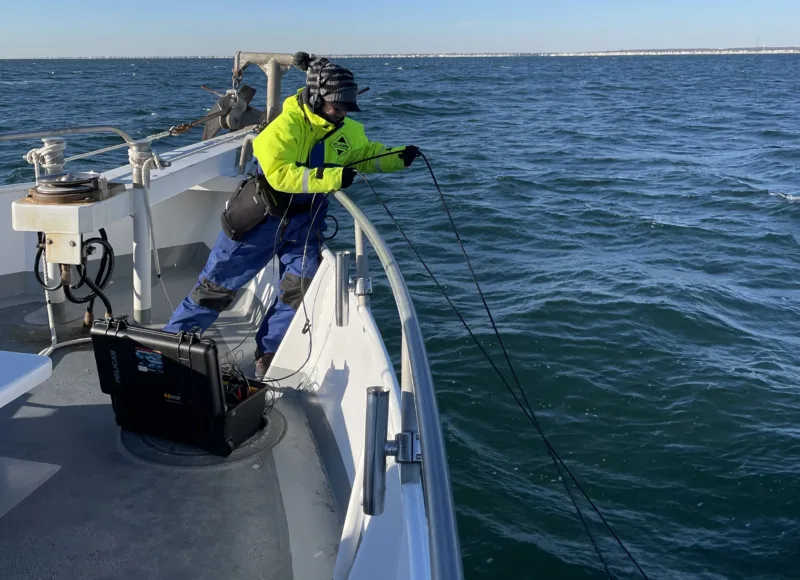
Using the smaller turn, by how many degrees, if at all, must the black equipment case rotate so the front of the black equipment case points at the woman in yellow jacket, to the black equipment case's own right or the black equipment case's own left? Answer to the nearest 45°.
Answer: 0° — it already faces them

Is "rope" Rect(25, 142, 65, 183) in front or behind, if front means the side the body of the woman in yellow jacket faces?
behind

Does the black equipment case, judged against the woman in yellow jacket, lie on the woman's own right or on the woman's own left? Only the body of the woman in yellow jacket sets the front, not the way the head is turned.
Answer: on the woman's own right

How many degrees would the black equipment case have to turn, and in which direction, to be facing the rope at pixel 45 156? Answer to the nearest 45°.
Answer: approximately 45° to its left

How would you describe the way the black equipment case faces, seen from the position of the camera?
facing away from the viewer and to the right of the viewer

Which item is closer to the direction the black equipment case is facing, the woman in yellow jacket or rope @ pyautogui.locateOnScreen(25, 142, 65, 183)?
the woman in yellow jacket
